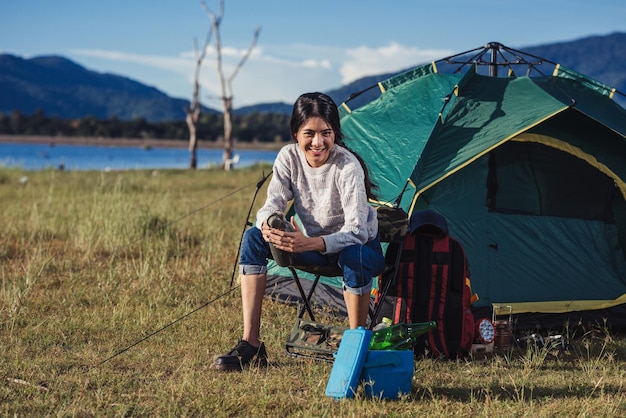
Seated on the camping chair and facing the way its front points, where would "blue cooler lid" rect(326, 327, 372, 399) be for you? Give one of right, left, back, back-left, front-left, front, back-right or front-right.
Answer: front-left

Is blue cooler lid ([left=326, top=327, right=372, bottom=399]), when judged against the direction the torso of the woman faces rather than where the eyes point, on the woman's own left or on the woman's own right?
on the woman's own left

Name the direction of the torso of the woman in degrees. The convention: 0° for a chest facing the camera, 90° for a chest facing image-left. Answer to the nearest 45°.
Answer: approximately 45°

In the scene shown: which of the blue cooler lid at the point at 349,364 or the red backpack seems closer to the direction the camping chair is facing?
the blue cooler lid

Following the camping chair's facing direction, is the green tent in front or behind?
behind

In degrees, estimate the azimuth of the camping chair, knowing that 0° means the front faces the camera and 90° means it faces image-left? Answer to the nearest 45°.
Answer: approximately 45°

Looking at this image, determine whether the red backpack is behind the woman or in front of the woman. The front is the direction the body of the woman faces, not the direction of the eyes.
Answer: behind

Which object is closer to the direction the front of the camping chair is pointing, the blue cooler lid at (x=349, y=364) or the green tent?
the blue cooler lid

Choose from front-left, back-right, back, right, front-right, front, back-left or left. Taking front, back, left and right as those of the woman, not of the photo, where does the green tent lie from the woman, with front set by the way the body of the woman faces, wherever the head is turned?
back
